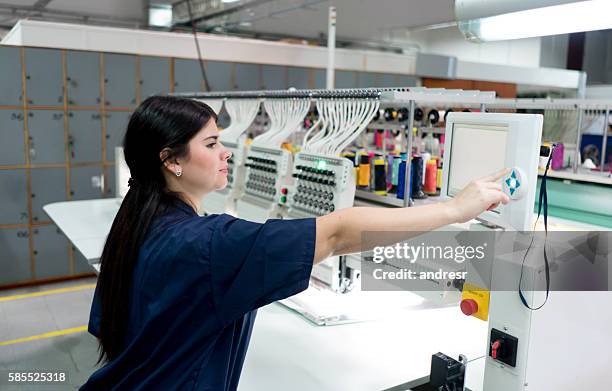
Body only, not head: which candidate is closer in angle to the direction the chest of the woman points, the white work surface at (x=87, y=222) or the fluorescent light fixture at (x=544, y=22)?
the fluorescent light fixture

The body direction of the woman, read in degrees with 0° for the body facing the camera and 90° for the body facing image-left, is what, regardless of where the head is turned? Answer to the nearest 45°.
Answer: approximately 270°

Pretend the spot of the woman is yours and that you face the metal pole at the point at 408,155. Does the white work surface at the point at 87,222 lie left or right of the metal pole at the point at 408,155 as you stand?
left

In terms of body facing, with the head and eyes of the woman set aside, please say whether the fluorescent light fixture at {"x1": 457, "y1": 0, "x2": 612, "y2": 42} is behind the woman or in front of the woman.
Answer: in front

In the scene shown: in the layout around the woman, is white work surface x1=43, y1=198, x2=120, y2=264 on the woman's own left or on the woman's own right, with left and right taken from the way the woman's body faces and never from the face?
on the woman's own left

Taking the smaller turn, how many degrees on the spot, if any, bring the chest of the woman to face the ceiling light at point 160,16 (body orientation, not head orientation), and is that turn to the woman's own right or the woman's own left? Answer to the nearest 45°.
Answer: approximately 90° to the woman's own left

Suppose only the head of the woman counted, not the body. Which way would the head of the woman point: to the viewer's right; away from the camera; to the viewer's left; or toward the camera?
to the viewer's right
